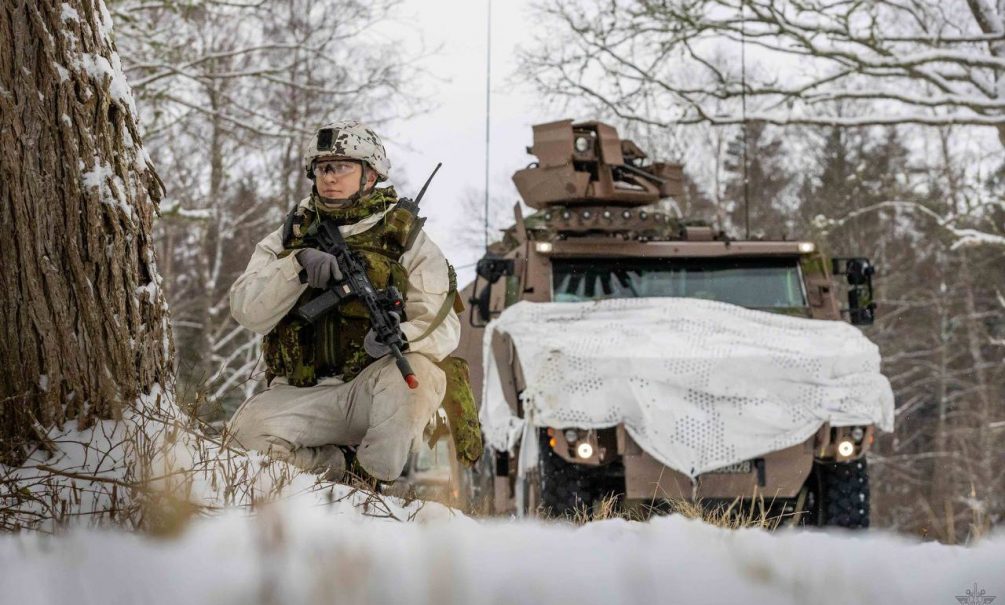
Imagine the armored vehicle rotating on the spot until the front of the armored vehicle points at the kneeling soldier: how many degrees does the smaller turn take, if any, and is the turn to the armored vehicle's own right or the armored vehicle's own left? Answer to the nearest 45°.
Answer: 0° — it already faces them

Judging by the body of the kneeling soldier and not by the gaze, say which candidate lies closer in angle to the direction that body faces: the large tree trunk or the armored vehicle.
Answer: the large tree trunk

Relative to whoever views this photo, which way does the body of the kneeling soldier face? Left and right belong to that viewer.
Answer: facing the viewer and to the left of the viewer

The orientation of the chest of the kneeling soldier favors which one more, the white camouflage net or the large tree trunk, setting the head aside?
the large tree trunk

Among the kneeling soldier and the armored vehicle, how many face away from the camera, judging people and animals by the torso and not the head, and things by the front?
0

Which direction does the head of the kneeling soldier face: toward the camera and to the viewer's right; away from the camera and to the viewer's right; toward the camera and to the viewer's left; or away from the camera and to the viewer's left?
toward the camera and to the viewer's left

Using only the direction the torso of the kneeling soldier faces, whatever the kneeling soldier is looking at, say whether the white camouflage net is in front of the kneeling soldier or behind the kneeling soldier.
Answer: behind

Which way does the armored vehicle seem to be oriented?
toward the camera
